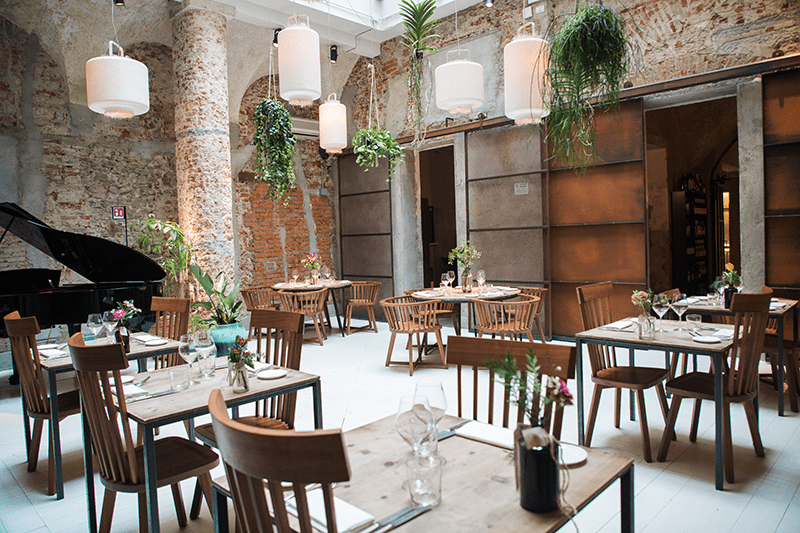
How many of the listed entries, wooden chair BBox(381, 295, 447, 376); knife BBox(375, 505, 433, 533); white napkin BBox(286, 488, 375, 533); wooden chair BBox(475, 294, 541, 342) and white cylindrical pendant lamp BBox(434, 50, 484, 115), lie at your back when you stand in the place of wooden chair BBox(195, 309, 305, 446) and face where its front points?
3

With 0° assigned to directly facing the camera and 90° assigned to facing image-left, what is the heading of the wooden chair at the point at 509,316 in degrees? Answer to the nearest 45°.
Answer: approximately 135°

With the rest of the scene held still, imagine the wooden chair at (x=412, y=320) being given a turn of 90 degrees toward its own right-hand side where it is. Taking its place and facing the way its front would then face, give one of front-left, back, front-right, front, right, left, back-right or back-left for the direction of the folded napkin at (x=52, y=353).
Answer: right

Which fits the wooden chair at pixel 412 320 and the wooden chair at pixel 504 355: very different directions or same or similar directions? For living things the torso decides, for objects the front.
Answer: very different directions

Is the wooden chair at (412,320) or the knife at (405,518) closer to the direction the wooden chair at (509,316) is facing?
the wooden chair

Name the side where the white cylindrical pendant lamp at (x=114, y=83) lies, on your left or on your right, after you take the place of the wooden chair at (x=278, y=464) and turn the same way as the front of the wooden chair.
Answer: on your left

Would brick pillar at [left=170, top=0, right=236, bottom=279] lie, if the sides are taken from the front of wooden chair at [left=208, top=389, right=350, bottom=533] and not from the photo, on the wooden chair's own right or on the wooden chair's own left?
on the wooden chair's own left

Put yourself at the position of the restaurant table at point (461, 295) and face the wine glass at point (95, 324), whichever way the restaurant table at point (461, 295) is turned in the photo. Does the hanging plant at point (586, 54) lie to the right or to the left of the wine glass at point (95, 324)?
left

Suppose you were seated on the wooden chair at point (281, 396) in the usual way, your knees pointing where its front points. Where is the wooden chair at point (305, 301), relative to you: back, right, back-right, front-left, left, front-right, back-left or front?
back-right

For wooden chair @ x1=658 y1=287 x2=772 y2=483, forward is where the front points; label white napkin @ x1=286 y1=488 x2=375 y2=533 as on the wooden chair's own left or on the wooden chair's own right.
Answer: on the wooden chair's own left
